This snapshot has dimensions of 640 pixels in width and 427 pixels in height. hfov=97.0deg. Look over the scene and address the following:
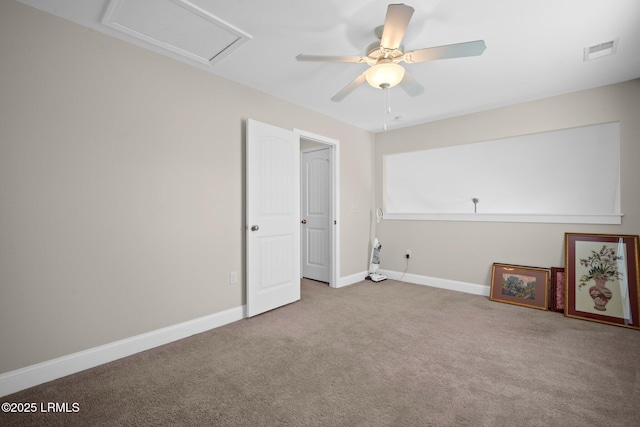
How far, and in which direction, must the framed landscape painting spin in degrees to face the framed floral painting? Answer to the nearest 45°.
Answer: approximately 90° to its left

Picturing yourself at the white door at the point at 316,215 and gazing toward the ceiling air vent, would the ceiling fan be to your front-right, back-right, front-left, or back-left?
front-right

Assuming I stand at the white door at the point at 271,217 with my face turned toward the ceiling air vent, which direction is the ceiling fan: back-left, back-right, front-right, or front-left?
front-right

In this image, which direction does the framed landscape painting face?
toward the camera

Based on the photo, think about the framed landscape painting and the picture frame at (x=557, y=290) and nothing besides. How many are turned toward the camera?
2

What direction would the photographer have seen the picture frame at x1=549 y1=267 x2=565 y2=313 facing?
facing the viewer

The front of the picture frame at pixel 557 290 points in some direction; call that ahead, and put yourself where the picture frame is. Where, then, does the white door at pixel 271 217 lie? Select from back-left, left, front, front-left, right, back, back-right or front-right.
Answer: front-right
